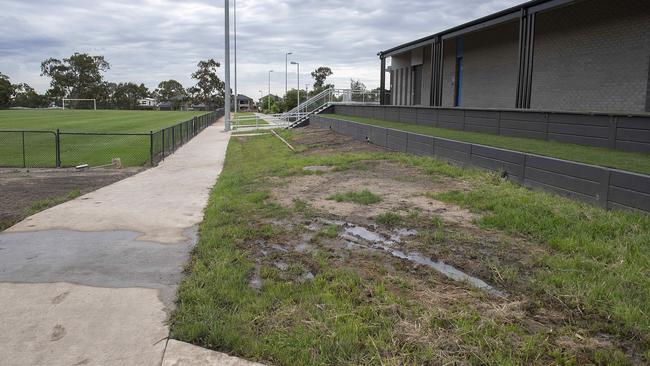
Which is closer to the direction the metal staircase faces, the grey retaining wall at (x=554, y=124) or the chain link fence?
the chain link fence

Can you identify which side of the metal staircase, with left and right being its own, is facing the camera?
left

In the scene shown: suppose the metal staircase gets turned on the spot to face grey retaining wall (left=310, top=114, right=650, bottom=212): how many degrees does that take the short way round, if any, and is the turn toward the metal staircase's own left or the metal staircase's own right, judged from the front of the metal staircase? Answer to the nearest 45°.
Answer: approximately 90° to the metal staircase's own left

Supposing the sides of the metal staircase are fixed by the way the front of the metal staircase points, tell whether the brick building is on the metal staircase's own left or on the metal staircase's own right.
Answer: on the metal staircase's own left

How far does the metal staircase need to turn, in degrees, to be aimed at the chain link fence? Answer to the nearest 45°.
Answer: approximately 45° to its left

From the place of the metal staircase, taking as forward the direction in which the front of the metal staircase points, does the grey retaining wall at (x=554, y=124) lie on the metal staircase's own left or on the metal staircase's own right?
on the metal staircase's own left

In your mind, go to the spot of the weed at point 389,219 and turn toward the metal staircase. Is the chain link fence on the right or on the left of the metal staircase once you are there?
left

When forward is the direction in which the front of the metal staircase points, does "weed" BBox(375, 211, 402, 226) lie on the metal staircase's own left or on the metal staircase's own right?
on the metal staircase's own left

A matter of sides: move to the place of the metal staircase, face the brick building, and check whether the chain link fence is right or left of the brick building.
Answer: right
